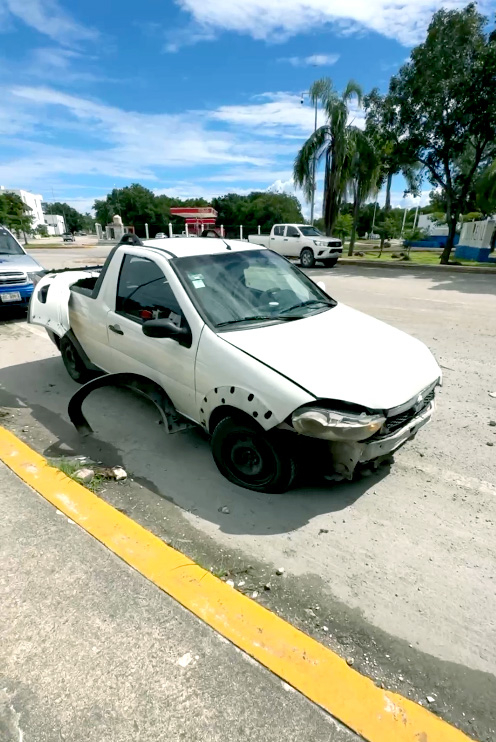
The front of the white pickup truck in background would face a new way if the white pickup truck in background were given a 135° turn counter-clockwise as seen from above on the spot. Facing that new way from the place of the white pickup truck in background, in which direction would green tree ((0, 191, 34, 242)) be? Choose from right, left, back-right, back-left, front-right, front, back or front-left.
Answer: front-left

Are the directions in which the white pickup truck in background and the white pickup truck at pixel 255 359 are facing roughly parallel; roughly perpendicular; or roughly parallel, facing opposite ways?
roughly parallel

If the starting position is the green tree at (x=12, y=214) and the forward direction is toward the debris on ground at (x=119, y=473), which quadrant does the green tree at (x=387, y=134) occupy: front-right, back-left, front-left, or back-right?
front-left

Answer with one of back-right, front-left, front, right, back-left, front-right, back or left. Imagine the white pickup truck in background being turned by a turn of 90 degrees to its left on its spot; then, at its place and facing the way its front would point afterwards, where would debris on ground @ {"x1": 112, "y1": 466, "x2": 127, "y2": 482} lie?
back-right

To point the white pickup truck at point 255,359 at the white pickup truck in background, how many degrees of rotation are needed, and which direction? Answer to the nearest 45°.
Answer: approximately 135° to its left

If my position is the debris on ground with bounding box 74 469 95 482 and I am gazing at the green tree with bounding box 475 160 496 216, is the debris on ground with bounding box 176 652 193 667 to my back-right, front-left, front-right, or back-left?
back-right

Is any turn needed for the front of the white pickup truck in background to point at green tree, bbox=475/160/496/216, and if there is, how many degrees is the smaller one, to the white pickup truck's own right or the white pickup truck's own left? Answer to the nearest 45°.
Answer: approximately 45° to the white pickup truck's own left

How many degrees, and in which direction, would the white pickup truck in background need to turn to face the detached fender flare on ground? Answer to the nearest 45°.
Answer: approximately 45° to its right

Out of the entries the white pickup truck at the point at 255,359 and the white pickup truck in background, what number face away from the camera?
0

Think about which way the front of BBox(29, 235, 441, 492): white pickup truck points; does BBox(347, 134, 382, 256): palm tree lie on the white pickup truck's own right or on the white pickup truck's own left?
on the white pickup truck's own left

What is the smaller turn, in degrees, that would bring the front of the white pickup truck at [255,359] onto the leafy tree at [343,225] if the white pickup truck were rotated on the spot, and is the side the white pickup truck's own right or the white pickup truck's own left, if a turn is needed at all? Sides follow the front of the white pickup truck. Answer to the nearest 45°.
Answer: approximately 135° to the white pickup truck's own left

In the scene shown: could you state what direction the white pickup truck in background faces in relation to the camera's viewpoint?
facing the viewer and to the right of the viewer

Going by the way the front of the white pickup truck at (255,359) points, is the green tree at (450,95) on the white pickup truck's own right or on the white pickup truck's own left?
on the white pickup truck's own left
